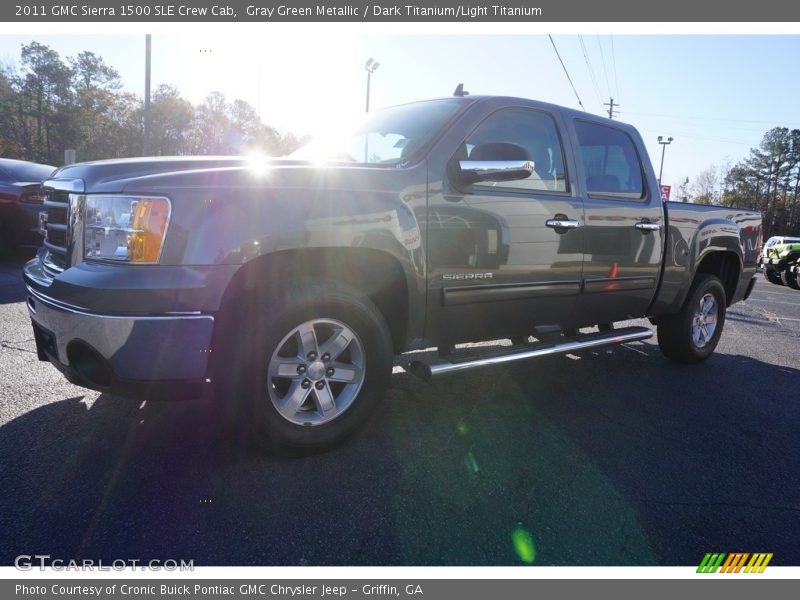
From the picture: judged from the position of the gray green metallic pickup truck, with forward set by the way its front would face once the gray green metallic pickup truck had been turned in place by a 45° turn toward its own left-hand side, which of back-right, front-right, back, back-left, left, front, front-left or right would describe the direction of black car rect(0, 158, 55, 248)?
back-right
